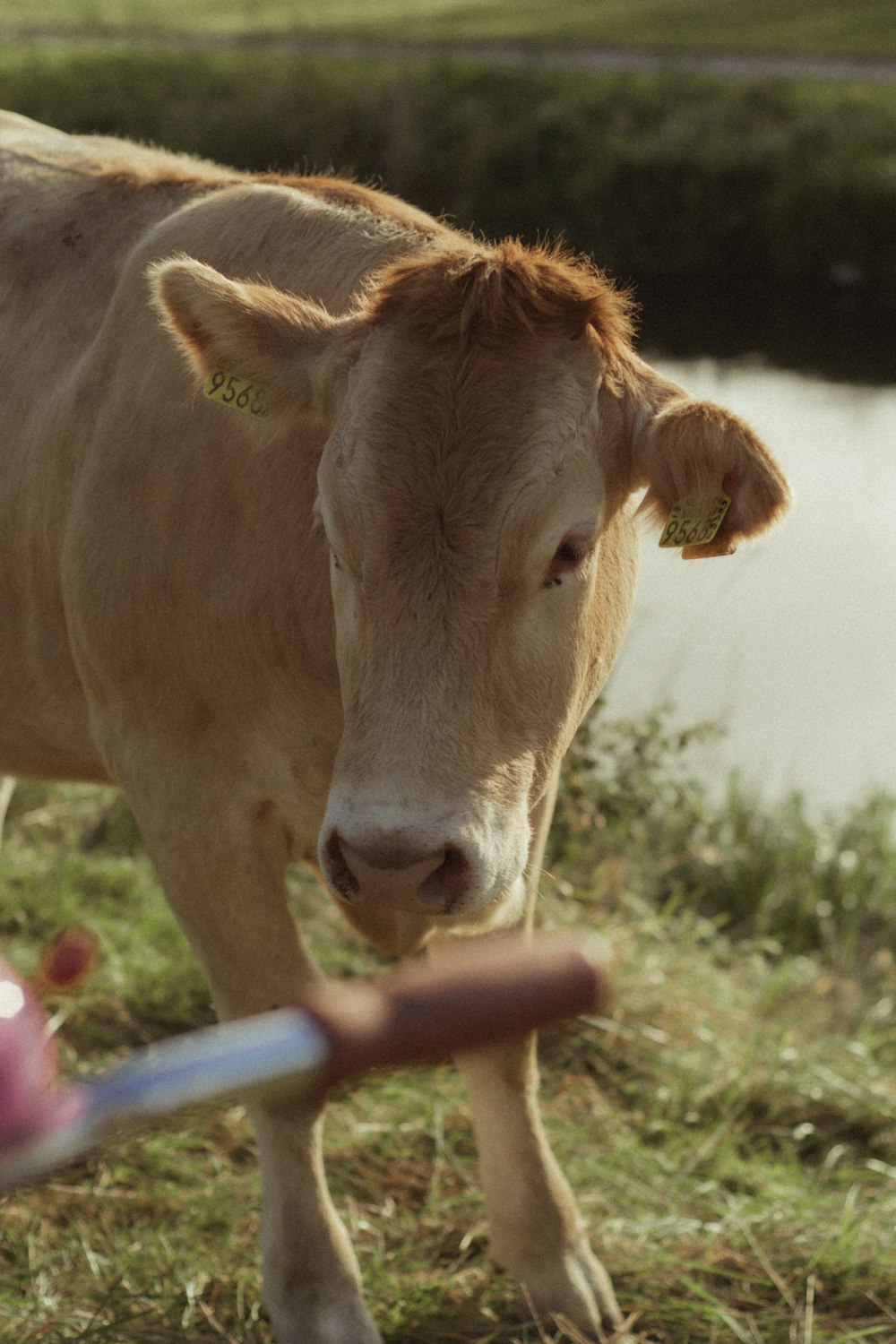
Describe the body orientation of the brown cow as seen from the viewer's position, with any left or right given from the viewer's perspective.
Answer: facing the viewer and to the right of the viewer
